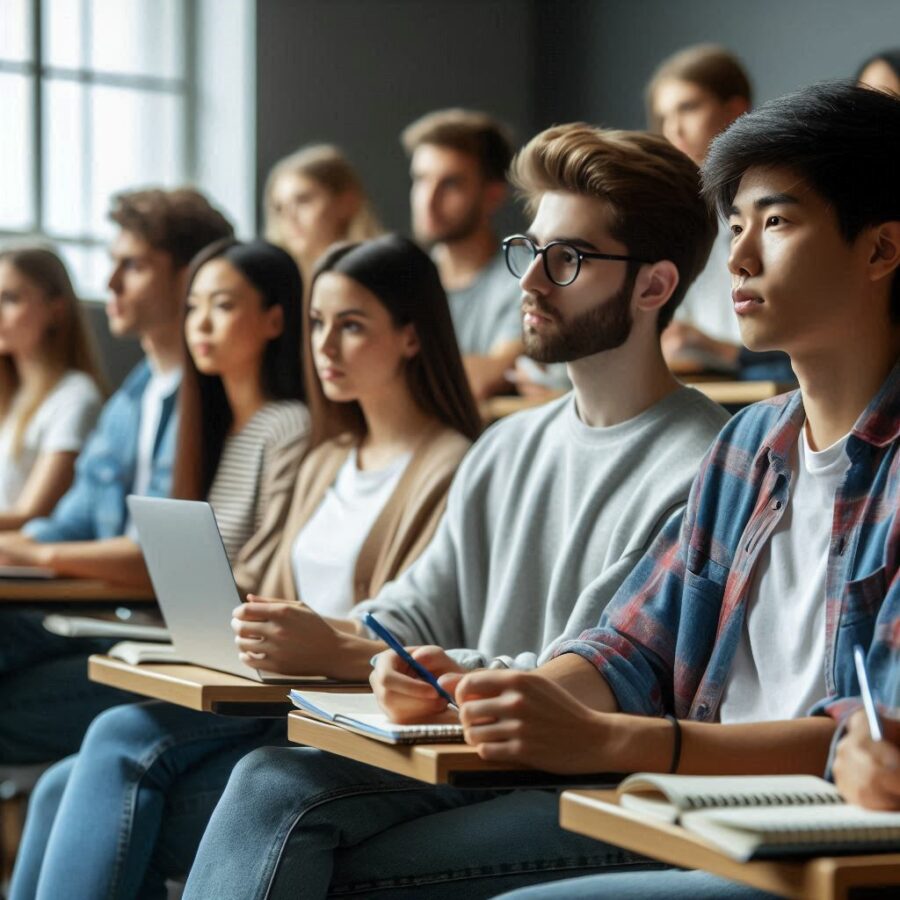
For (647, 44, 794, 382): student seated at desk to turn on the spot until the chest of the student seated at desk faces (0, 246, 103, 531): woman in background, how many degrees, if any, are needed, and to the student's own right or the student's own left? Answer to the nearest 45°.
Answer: approximately 45° to the student's own right

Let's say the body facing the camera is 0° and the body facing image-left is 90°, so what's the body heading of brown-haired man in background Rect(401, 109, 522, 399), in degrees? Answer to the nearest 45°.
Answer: approximately 45°

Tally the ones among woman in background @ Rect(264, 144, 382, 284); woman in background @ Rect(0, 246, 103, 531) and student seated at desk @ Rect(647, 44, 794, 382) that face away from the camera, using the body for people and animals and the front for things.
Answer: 0

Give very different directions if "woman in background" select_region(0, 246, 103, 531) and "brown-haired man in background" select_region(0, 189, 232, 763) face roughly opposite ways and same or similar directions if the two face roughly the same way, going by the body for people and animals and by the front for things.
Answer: same or similar directions

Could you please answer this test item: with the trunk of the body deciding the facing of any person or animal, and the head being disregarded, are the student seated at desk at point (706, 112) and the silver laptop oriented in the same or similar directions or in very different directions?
very different directions

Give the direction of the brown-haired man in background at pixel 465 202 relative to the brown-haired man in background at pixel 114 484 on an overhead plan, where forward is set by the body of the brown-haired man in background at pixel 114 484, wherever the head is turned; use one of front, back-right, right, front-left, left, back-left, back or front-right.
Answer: back

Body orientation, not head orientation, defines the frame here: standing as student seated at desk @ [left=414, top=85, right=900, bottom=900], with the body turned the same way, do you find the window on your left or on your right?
on your right

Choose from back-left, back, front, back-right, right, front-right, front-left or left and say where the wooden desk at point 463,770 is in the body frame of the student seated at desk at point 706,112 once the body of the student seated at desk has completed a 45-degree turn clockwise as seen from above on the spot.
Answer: left

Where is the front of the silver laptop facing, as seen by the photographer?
facing away from the viewer and to the right of the viewer

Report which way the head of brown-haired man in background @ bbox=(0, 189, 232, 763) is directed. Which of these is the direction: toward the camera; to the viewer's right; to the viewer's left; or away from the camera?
to the viewer's left

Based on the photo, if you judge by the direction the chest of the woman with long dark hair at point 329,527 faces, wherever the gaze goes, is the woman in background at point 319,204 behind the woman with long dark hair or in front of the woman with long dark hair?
behind
